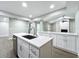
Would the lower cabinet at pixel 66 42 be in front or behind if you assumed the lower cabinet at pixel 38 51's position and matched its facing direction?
behind

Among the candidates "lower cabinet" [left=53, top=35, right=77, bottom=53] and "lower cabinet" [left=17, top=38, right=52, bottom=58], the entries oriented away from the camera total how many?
0

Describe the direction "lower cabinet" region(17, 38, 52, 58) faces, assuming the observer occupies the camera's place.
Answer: facing the viewer and to the left of the viewer
